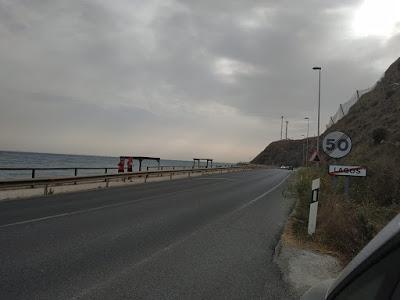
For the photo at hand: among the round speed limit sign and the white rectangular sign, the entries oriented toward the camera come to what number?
2

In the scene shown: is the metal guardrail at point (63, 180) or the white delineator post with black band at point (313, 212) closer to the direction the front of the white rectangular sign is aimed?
the white delineator post with black band

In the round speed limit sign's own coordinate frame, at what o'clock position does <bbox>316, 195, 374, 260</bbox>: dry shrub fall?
The dry shrub is roughly at 12 o'clock from the round speed limit sign.

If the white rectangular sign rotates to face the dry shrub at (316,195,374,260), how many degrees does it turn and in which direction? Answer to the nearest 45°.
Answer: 0° — it already faces it

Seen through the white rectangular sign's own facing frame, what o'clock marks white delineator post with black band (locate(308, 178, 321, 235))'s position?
The white delineator post with black band is roughly at 1 o'clock from the white rectangular sign.

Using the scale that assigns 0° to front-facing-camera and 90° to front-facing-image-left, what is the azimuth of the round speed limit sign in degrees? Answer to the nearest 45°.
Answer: approximately 0°
